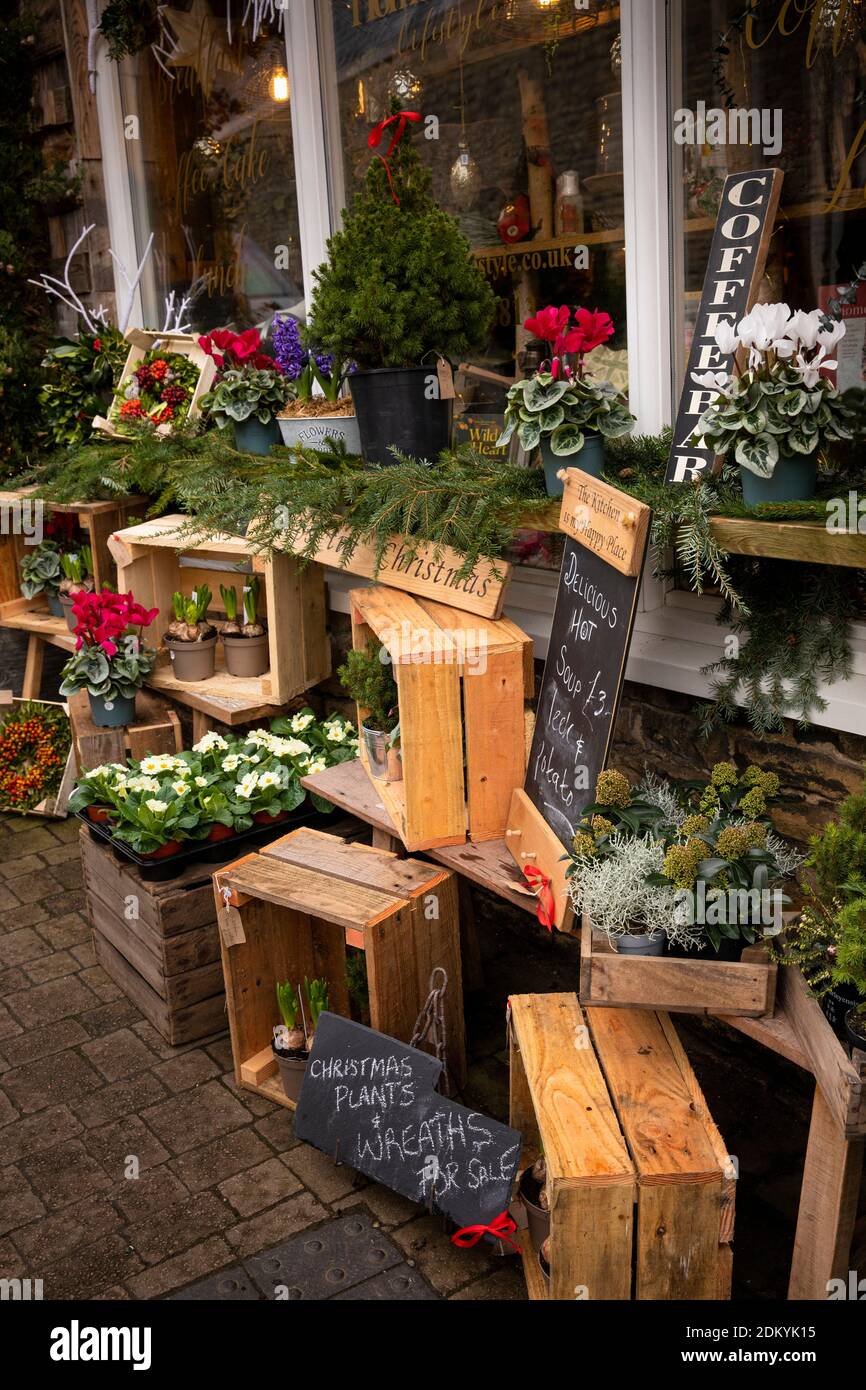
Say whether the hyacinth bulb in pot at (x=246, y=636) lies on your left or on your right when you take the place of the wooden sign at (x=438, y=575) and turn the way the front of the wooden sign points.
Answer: on your right

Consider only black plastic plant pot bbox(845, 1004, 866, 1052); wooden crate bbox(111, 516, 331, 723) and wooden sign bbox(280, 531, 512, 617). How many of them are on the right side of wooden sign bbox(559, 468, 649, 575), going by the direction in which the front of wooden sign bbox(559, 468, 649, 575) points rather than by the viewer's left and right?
2

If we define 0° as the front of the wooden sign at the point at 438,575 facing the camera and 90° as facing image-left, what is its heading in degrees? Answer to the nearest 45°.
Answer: approximately 45°

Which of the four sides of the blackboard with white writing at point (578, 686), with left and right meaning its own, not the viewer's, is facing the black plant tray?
right

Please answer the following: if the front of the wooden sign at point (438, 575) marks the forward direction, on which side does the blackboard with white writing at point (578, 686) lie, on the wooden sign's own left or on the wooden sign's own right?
on the wooden sign's own left

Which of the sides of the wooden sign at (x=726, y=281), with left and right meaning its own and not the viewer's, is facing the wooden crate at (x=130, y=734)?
right

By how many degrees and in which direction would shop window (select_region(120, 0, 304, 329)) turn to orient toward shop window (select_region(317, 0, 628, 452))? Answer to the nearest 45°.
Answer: approximately 90° to its left

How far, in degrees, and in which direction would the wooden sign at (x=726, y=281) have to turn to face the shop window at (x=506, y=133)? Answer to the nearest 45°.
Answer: approximately 90° to its right

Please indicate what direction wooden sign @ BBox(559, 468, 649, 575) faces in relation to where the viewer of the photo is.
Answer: facing the viewer and to the left of the viewer
